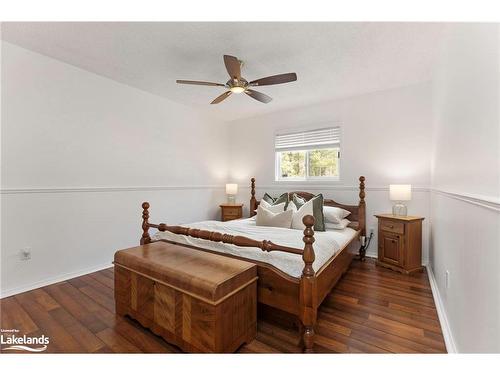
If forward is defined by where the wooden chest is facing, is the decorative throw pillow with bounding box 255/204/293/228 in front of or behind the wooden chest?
behind

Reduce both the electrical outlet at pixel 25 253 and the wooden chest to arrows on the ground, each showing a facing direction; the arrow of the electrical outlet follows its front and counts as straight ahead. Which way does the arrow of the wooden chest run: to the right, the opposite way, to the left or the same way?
to the right

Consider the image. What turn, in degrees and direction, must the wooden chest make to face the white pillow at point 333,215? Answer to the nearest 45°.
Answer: approximately 180°

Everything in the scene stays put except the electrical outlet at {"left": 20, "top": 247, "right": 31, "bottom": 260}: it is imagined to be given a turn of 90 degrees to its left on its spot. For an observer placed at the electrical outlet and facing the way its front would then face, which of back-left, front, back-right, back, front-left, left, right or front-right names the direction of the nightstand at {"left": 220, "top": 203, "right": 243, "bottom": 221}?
front

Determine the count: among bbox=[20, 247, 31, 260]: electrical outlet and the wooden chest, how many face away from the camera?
0

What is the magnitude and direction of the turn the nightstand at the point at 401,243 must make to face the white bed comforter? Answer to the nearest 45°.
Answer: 0° — it already faces it

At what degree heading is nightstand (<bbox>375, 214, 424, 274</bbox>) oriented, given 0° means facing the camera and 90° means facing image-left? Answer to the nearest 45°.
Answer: approximately 45°

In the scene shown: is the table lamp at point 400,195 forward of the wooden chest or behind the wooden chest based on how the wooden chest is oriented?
behind

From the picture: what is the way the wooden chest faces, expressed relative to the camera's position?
facing the viewer and to the left of the viewer

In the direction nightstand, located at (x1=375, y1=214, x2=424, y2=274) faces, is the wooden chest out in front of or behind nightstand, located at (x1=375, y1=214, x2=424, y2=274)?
in front

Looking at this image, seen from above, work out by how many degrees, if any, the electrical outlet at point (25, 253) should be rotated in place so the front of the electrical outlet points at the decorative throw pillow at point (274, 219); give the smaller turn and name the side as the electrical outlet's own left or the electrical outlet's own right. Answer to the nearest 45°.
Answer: approximately 45° to the electrical outlet's own left
